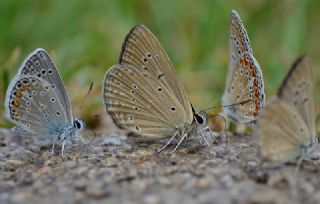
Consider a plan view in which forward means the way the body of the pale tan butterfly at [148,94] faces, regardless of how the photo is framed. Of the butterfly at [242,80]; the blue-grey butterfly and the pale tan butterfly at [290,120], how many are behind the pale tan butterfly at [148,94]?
1

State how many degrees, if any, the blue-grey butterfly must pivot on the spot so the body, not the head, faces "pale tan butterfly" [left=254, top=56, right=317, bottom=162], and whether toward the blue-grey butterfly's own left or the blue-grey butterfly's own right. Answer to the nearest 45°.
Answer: approximately 45° to the blue-grey butterfly's own right

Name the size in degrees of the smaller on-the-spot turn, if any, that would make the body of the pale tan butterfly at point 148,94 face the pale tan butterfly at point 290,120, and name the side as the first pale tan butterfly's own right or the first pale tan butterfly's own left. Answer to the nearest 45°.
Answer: approximately 45° to the first pale tan butterfly's own right

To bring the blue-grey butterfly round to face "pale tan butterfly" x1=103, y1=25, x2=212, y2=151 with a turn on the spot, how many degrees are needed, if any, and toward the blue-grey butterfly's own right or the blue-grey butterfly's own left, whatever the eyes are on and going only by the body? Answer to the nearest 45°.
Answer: approximately 45° to the blue-grey butterfly's own right

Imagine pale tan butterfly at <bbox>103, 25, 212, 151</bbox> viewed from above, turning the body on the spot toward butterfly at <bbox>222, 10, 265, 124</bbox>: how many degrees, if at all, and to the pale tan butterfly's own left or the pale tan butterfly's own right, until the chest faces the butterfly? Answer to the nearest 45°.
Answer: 0° — it already faces it

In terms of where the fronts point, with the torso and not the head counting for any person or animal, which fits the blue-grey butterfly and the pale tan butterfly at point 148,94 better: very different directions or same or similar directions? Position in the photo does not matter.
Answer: same or similar directions

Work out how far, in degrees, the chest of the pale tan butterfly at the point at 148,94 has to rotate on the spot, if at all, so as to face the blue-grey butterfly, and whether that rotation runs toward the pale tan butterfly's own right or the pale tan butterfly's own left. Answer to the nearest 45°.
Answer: approximately 180°

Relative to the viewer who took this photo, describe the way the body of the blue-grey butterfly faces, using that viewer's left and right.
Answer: facing to the right of the viewer

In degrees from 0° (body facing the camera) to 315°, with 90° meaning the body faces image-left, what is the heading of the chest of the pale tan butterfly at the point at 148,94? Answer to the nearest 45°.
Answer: approximately 270°

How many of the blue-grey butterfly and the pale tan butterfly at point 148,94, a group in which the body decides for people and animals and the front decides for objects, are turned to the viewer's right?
2

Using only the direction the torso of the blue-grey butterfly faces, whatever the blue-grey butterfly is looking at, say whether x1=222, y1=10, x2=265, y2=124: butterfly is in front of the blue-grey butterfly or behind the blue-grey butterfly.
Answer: in front
